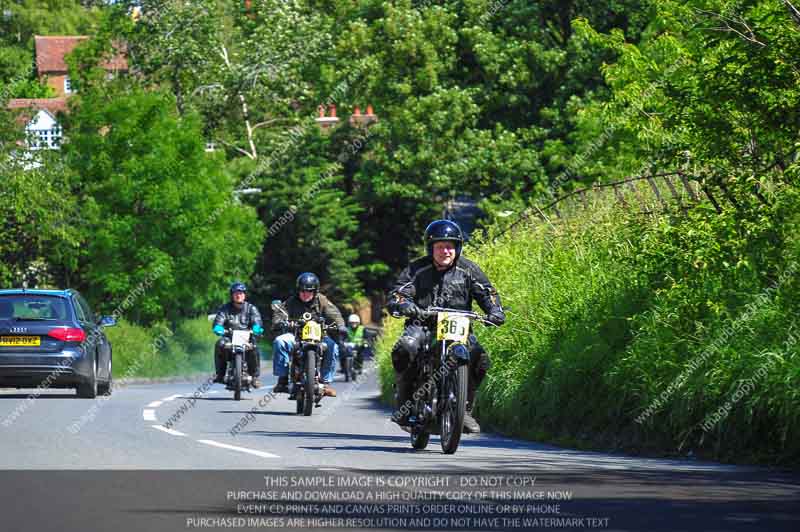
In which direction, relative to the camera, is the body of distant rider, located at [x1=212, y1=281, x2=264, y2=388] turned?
toward the camera

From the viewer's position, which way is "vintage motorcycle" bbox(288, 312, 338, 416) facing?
facing the viewer

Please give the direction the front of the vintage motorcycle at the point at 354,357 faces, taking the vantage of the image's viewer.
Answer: facing the viewer and to the left of the viewer

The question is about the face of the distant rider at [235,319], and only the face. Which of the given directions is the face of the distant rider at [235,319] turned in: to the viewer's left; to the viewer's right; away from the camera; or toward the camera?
toward the camera

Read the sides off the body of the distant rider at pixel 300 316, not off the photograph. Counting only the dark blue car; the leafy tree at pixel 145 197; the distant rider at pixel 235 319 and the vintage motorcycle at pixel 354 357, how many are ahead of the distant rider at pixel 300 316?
0

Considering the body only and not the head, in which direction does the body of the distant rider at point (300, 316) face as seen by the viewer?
toward the camera

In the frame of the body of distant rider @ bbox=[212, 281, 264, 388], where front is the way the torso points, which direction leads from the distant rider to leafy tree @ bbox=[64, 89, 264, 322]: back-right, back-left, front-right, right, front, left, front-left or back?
back

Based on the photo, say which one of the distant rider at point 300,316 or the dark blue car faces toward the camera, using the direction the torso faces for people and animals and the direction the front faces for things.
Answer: the distant rider

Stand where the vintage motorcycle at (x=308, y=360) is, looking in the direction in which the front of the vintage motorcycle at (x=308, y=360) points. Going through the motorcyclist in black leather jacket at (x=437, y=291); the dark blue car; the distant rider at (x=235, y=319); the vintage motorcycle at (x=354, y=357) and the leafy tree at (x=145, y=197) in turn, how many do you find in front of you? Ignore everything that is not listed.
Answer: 1

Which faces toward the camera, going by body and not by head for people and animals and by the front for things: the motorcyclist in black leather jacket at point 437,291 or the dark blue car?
the motorcyclist in black leather jacket

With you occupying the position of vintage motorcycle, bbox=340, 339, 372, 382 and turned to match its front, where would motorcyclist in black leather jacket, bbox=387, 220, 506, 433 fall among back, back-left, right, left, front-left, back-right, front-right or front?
front-left

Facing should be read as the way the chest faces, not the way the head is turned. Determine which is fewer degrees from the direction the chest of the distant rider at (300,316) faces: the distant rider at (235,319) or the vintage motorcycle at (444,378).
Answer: the vintage motorcycle

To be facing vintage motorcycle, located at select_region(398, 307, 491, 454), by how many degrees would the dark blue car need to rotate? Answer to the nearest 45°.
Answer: approximately 135° to its right

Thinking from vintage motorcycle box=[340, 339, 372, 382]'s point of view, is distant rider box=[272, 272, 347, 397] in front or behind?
in front

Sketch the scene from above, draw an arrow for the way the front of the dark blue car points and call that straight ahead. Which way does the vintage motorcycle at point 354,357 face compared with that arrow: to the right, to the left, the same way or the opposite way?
the opposite way

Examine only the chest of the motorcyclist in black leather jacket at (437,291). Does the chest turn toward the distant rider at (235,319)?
no

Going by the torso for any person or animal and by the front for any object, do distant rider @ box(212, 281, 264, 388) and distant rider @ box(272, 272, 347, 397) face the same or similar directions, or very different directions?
same or similar directions

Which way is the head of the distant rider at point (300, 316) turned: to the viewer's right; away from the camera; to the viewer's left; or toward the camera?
toward the camera

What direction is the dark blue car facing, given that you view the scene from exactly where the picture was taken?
facing away from the viewer and to the right of the viewer

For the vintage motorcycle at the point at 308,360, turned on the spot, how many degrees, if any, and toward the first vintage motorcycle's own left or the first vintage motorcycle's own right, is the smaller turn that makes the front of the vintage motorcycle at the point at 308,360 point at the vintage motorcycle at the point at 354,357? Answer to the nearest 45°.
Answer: approximately 180°

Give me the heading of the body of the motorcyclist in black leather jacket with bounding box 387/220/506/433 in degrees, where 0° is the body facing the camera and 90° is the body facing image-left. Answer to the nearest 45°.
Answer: approximately 0°

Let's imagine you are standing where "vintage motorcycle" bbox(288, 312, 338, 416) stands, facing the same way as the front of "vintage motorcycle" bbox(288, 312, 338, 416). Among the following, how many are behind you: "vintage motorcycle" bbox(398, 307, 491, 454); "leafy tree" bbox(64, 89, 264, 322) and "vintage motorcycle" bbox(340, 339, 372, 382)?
2

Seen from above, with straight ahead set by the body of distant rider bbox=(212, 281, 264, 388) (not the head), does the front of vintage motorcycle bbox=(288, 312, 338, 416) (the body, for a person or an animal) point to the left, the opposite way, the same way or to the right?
the same way
